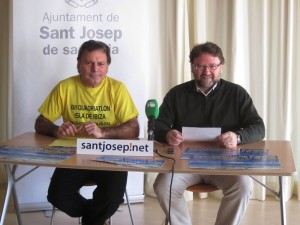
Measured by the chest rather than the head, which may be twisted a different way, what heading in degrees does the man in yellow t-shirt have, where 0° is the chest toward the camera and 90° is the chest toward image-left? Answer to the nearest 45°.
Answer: approximately 0°

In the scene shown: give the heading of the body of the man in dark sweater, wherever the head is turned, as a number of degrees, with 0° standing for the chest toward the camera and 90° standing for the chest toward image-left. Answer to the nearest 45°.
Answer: approximately 0°

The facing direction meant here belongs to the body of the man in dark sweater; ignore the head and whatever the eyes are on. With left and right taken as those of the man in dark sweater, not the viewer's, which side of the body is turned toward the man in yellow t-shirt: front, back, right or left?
right

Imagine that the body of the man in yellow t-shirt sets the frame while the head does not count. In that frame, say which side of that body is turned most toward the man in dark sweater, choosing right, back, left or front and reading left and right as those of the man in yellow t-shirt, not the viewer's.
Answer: left

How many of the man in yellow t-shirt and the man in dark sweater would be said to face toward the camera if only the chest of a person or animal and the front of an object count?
2
